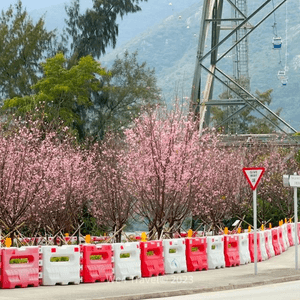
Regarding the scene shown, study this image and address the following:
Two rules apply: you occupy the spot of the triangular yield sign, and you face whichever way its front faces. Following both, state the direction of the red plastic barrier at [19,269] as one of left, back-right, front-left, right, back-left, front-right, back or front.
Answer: front-right

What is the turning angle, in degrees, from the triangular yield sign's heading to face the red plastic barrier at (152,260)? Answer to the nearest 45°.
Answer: approximately 90° to its right

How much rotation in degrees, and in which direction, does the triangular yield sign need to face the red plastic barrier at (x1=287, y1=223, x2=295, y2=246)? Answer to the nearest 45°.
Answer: approximately 180°
